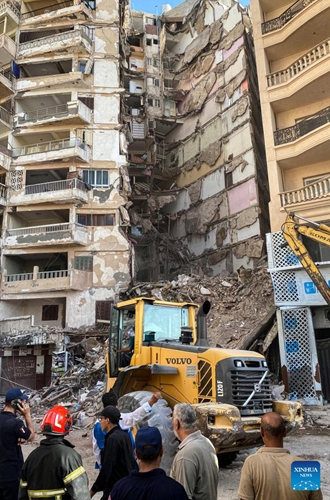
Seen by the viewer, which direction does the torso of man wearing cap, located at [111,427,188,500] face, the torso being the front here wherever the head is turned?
away from the camera

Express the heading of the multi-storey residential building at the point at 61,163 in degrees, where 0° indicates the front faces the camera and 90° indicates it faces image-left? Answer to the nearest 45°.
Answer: approximately 0°

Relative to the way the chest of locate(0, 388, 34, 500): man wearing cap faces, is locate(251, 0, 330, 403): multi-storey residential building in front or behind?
in front

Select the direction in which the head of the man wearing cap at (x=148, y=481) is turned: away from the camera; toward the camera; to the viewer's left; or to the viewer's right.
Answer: away from the camera

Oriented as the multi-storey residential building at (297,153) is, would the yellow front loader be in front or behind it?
in front

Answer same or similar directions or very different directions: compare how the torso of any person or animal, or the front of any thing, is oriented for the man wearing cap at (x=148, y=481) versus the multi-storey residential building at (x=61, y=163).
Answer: very different directions

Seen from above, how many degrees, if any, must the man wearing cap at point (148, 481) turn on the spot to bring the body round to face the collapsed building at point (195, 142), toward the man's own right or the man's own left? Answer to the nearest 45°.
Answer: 0° — they already face it

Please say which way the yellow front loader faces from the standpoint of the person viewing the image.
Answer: facing away from the viewer and to the left of the viewer
